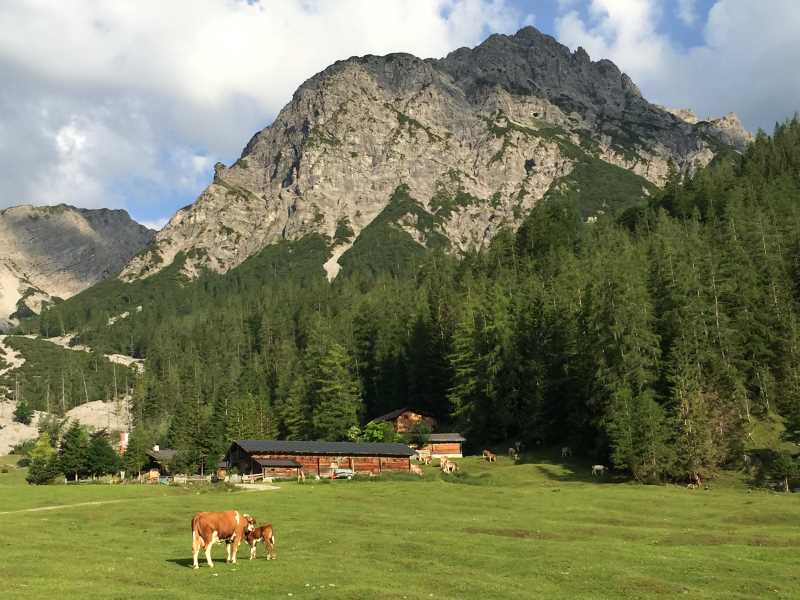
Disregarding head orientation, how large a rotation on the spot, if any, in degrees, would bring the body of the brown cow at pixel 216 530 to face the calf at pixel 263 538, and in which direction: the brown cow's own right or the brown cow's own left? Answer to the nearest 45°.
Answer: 0° — it already faces it

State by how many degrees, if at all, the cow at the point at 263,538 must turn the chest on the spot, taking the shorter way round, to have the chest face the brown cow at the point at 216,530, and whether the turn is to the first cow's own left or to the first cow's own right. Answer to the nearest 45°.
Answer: approximately 45° to the first cow's own left

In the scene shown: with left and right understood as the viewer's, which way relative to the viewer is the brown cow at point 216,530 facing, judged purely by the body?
facing away from the viewer and to the right of the viewer

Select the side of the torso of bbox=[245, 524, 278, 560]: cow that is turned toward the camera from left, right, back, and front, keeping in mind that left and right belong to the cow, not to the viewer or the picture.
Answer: left

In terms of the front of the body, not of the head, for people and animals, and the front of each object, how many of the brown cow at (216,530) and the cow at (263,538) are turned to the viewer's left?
1
